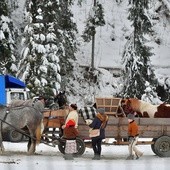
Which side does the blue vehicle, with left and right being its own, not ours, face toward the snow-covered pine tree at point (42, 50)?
left

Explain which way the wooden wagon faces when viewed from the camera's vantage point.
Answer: facing to the left of the viewer

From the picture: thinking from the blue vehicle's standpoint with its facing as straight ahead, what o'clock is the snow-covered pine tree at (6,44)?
The snow-covered pine tree is roughly at 9 o'clock from the blue vehicle.

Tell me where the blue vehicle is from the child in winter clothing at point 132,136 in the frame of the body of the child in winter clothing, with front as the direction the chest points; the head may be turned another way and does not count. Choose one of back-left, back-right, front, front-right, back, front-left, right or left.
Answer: front-right

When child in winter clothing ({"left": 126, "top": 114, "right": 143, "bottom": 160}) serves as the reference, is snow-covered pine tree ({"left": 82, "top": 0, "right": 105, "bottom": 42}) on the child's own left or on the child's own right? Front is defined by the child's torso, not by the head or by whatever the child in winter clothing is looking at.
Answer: on the child's own right

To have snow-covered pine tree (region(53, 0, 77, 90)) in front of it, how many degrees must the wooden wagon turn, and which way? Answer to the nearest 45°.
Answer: approximately 90° to its right

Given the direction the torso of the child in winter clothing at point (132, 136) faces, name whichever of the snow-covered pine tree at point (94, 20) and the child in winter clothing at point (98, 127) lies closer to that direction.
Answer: the child in winter clothing

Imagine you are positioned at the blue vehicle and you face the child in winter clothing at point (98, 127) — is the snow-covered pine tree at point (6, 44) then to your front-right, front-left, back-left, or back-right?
back-left

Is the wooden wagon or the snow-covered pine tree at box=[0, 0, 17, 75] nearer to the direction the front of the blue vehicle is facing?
the wooden wagon
